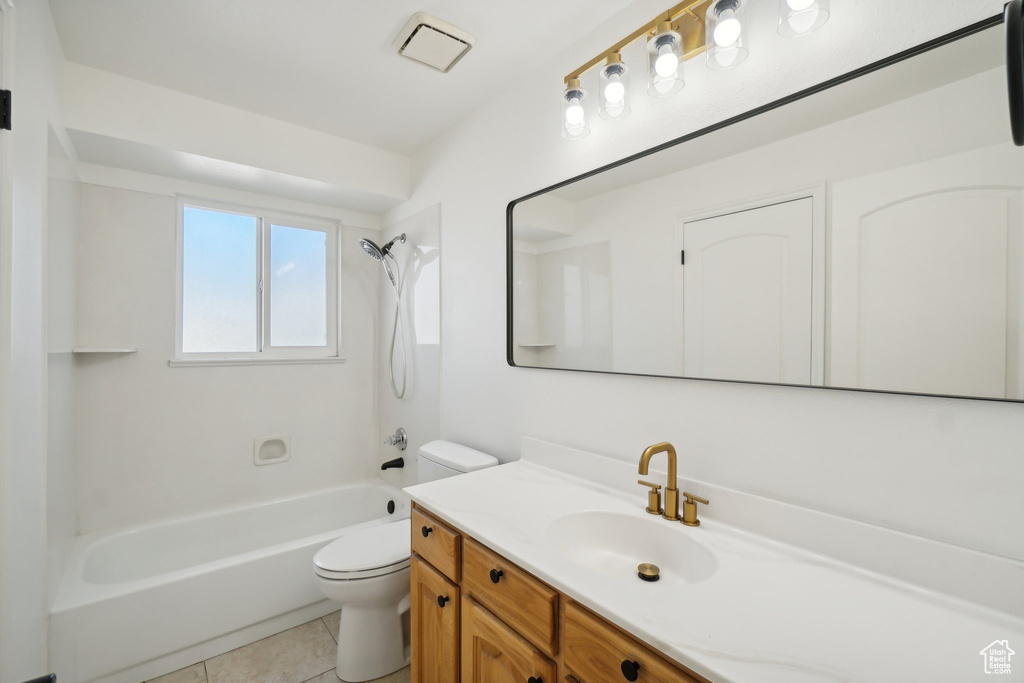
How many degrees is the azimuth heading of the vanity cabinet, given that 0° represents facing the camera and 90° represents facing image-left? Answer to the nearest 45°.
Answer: approximately 45°

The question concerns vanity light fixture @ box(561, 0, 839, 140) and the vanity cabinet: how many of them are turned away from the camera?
0

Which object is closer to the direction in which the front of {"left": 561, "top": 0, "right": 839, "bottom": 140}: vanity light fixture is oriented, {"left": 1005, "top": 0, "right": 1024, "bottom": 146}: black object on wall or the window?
the window

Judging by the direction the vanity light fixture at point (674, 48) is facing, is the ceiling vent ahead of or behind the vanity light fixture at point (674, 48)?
ahead

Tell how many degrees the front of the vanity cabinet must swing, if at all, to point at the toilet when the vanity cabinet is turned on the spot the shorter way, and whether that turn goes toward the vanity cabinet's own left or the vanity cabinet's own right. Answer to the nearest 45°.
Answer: approximately 90° to the vanity cabinet's own right

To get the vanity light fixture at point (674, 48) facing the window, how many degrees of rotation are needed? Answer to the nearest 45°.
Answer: approximately 45° to its right

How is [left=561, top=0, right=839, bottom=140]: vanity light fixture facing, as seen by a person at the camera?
facing the viewer and to the left of the viewer

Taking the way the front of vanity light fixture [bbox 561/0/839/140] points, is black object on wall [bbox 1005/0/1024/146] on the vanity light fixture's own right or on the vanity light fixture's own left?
on the vanity light fixture's own left
